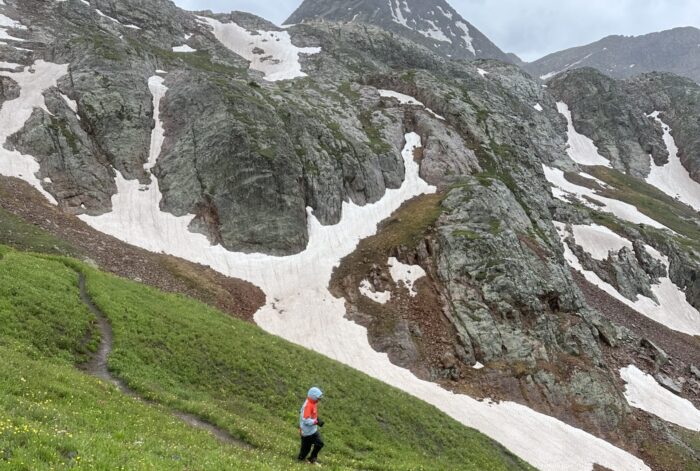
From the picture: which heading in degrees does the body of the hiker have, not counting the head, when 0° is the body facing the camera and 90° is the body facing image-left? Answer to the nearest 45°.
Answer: approximately 270°

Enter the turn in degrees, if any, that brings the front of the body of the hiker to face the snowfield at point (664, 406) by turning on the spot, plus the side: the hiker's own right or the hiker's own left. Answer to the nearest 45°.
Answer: approximately 45° to the hiker's own left

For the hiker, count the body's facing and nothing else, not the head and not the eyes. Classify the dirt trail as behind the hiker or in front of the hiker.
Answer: behind

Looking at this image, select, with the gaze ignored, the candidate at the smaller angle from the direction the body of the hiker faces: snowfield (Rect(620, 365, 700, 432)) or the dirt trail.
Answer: the snowfield
